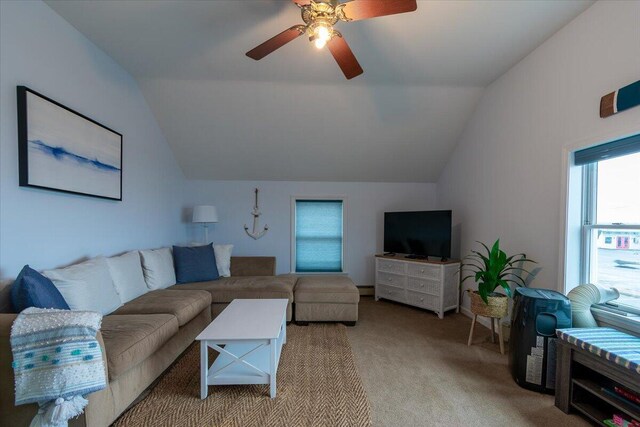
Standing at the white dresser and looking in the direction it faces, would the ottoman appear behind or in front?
in front

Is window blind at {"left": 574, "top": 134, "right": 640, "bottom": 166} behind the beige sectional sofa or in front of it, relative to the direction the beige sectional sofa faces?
in front

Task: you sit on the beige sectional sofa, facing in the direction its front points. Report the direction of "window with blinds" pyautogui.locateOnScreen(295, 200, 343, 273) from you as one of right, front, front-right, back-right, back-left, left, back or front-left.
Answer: left

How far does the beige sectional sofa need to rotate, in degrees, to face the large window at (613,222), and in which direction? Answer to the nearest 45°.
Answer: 0° — it already faces it

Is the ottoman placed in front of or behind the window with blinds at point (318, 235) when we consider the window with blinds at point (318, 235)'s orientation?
in front

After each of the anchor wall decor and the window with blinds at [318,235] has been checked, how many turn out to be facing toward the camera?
2

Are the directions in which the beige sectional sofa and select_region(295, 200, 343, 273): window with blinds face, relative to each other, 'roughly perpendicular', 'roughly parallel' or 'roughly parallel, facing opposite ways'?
roughly perpendicular

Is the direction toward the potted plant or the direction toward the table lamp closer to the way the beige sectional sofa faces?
the potted plant

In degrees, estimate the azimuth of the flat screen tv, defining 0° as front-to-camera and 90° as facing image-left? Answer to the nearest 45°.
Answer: approximately 45°

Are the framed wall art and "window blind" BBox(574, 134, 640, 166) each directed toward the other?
yes

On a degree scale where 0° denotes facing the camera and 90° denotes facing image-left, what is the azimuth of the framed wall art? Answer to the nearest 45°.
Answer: approximately 315°
